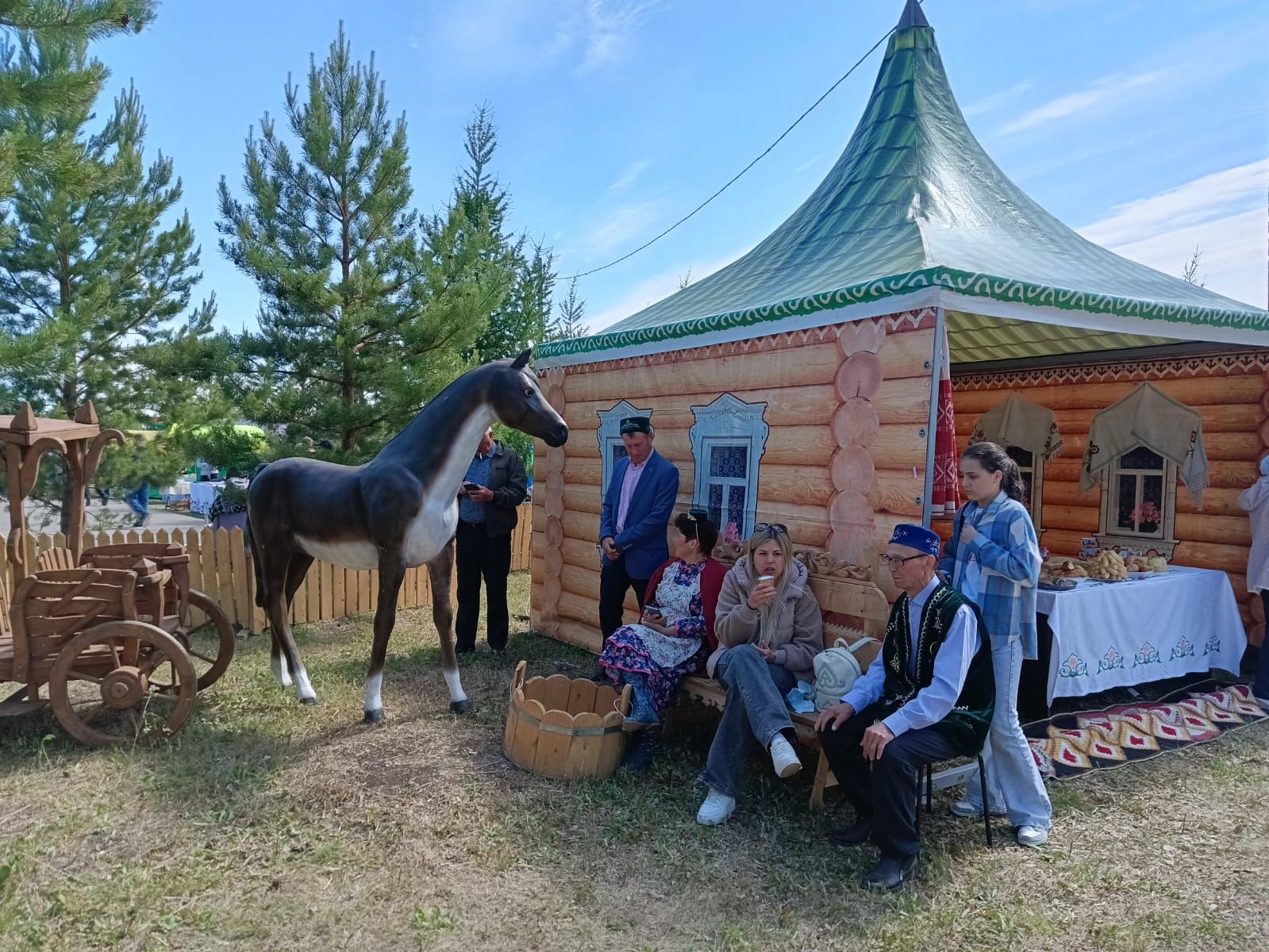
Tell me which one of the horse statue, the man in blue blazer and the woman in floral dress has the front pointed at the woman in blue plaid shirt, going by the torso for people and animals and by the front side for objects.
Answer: the horse statue

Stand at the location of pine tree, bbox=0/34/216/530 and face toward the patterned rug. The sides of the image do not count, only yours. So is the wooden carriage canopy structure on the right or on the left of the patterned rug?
right

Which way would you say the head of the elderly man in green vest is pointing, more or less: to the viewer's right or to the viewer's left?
to the viewer's left

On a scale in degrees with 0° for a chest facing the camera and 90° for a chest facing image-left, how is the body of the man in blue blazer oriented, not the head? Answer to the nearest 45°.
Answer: approximately 45°

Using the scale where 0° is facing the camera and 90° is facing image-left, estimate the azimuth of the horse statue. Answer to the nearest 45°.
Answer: approximately 315°

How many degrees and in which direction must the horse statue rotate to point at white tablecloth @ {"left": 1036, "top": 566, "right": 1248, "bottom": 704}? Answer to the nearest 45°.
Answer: approximately 45° to its left

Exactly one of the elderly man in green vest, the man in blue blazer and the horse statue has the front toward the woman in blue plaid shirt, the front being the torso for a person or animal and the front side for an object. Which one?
the horse statue

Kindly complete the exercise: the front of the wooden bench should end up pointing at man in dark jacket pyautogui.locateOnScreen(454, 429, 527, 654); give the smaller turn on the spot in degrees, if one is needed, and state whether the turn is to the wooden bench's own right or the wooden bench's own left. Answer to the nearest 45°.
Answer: approximately 90° to the wooden bench's own right

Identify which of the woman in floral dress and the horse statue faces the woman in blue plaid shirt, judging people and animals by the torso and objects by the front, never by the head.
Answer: the horse statue

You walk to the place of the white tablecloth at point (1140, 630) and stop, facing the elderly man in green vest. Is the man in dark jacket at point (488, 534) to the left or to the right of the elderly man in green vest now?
right

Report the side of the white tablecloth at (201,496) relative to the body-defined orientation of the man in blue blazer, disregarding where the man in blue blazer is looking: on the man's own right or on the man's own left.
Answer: on the man's own right
